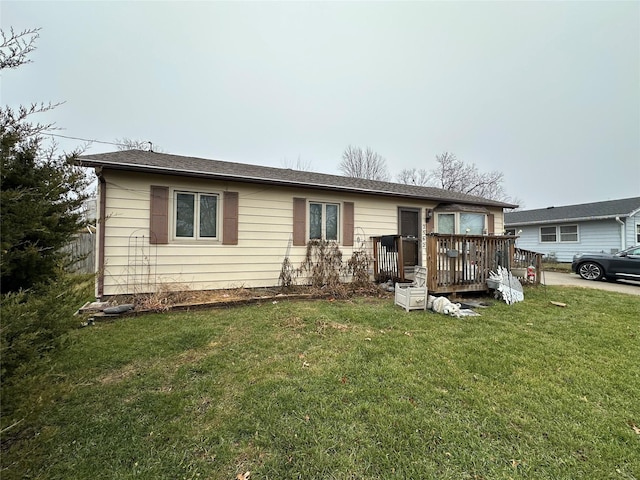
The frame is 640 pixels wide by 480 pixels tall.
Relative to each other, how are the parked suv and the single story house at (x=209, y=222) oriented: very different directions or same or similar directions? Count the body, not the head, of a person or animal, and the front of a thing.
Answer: very different directions

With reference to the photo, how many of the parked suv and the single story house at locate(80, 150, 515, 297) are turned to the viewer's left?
1

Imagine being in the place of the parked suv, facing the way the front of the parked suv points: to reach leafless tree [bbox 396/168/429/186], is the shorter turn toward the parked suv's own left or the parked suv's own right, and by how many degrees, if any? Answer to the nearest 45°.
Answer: approximately 45° to the parked suv's own right

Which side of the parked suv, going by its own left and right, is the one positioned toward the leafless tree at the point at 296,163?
front

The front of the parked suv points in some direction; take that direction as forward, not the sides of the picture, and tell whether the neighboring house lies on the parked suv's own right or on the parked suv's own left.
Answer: on the parked suv's own right

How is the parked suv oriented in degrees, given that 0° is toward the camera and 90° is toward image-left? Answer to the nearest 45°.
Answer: approximately 90°

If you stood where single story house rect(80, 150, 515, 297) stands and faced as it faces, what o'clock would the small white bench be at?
The small white bench is roughly at 11 o'clock from the single story house.

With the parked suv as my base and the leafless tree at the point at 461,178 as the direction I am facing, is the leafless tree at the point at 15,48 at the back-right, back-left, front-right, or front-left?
back-left

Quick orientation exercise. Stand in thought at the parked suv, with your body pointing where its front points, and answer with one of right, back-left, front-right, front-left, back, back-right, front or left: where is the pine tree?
left

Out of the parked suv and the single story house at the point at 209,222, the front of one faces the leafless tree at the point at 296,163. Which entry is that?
the parked suv

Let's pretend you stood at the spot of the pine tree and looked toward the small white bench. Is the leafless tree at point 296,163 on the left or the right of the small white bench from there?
left

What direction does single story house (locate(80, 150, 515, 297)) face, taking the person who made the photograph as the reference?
facing the viewer and to the right of the viewer
